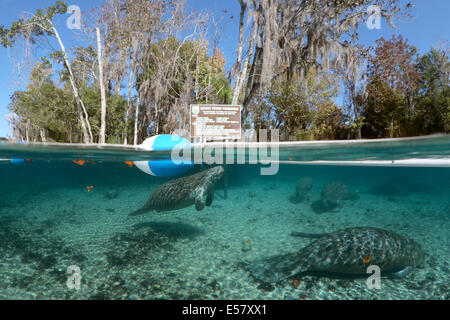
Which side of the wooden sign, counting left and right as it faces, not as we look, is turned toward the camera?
front

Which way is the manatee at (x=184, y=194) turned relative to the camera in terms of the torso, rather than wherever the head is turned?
to the viewer's right

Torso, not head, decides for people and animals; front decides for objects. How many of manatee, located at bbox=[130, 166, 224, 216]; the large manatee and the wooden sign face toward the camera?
1

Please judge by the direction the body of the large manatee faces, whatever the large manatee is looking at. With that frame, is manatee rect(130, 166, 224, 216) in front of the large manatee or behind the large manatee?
behind

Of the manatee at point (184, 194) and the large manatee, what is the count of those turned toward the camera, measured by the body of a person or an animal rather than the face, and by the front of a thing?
0

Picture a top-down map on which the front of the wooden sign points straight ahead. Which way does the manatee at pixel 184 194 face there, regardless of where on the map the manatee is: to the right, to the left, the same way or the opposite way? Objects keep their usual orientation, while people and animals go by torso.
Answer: to the left

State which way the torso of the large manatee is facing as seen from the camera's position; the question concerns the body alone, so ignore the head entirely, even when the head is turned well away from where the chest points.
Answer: to the viewer's right

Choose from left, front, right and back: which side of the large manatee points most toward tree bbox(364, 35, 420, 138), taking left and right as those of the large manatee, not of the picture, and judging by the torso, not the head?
left

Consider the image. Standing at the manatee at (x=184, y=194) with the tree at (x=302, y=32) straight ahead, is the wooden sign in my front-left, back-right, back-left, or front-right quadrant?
front-left
